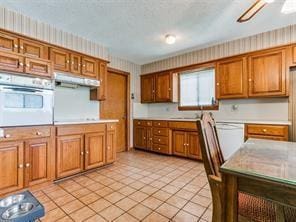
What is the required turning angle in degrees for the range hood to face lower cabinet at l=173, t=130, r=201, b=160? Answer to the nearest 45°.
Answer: approximately 45° to its left

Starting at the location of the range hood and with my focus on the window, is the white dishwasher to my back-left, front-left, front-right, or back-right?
front-right

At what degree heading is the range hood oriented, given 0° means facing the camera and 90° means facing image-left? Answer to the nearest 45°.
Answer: approximately 315°

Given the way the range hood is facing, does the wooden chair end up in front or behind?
in front

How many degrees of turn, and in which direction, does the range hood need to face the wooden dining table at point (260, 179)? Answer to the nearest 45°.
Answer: approximately 45° to its right

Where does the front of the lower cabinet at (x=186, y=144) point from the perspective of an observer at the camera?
facing the viewer and to the left of the viewer

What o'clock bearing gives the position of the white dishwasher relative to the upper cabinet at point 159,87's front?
The white dishwasher is roughly at 9 o'clock from the upper cabinet.

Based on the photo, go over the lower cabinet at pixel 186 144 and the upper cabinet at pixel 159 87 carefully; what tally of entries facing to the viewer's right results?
0

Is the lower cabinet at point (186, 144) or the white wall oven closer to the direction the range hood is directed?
the lower cabinet

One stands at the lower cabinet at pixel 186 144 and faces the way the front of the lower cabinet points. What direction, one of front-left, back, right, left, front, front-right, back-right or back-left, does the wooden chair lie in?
front-left

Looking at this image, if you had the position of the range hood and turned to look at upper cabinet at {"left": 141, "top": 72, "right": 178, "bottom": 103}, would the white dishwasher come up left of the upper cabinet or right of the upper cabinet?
right

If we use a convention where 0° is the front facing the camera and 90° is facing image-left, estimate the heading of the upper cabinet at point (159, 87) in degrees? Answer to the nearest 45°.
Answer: approximately 45°
